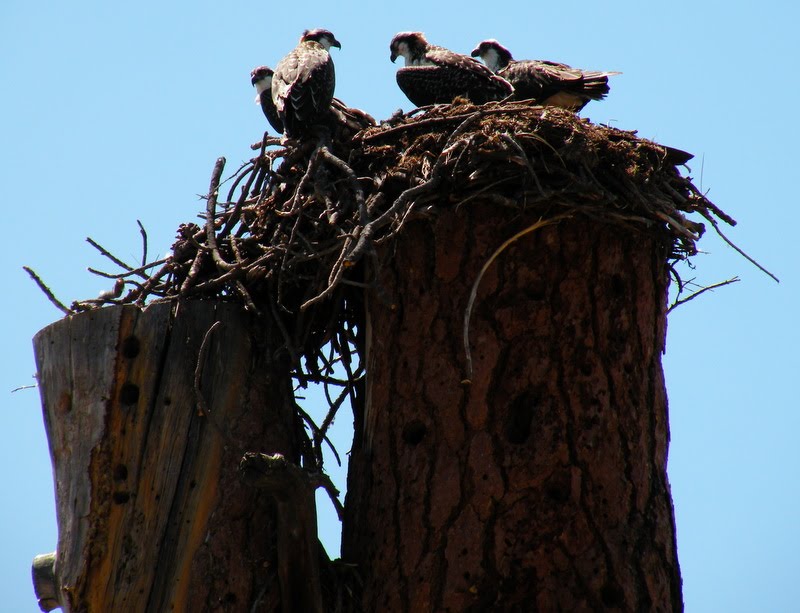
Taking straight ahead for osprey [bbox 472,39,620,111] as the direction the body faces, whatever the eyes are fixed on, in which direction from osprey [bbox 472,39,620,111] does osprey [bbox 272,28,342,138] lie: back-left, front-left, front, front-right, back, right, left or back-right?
front-left

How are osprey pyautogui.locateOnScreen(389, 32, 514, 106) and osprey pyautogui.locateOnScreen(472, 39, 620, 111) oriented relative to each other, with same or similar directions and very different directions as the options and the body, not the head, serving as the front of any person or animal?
same or similar directions

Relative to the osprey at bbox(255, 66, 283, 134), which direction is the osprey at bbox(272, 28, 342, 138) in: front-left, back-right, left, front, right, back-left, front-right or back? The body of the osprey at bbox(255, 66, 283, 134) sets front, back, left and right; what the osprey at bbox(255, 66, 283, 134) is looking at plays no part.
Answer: left

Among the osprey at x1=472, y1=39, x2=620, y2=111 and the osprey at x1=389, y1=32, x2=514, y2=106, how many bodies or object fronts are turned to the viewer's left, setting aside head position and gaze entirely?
2

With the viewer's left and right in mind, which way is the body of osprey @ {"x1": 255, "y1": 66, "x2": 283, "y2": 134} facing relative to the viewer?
facing to the left of the viewer

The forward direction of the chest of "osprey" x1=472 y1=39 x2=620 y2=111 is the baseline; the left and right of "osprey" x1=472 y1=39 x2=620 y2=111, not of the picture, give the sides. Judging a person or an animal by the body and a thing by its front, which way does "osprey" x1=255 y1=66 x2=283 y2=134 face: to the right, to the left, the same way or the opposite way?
the same way

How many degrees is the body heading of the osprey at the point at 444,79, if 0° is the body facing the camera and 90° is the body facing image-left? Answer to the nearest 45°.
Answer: approximately 90°

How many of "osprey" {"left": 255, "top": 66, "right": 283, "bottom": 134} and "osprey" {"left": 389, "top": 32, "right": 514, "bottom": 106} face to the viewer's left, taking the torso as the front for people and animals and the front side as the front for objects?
2

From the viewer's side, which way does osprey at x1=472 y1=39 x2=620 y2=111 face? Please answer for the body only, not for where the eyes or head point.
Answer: to the viewer's left
